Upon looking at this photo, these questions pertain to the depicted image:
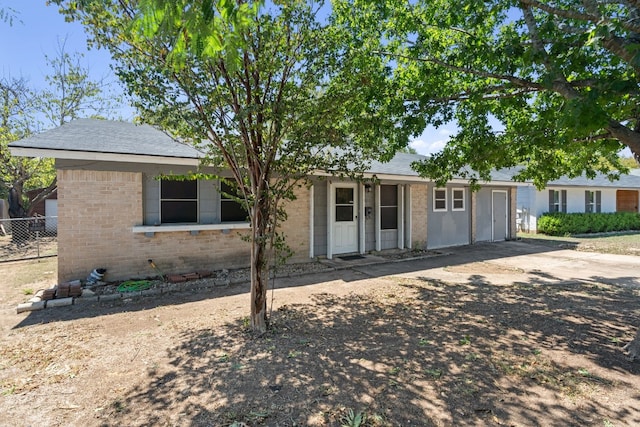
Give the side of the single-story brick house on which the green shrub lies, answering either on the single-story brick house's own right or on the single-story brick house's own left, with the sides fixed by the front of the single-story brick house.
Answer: on the single-story brick house's own left

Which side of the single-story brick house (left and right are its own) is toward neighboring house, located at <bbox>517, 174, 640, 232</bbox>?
left

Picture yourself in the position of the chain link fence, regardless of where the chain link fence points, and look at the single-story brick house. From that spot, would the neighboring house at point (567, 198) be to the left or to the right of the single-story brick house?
left

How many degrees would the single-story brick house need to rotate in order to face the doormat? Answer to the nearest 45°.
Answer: approximately 45° to its left

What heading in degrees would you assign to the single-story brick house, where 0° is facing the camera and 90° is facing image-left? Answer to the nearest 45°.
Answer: approximately 315°
